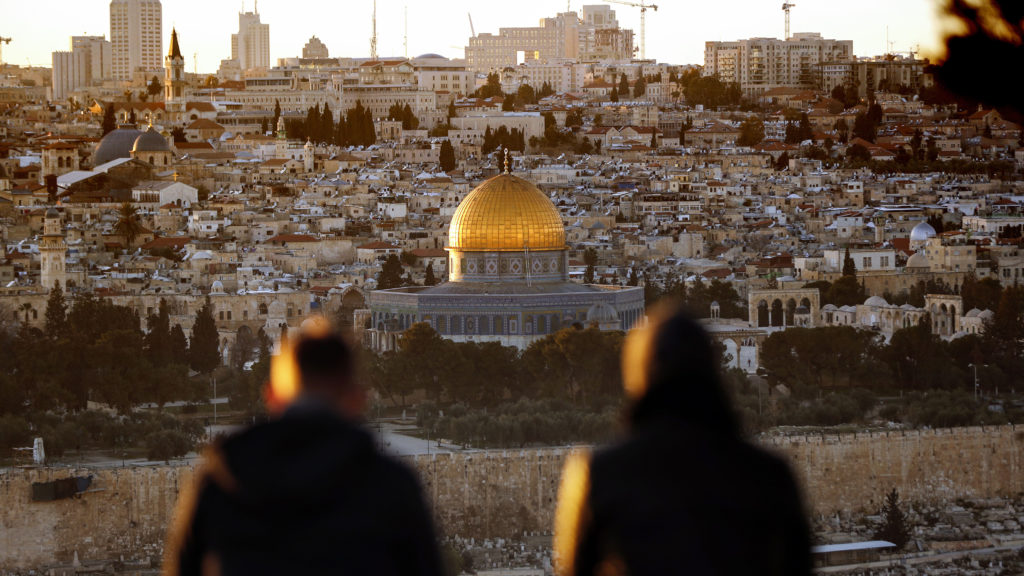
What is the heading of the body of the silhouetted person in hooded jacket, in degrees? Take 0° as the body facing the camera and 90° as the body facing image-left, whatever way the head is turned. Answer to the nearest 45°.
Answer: approximately 180°

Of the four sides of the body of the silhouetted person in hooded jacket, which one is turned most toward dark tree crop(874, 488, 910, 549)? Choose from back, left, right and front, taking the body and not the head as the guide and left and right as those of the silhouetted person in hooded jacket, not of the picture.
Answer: front

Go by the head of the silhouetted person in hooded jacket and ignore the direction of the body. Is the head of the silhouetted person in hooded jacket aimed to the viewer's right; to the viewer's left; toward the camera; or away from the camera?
away from the camera

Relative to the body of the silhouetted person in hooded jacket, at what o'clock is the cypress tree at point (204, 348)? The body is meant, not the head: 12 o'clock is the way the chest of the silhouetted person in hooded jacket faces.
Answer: The cypress tree is roughly at 12 o'clock from the silhouetted person in hooded jacket.

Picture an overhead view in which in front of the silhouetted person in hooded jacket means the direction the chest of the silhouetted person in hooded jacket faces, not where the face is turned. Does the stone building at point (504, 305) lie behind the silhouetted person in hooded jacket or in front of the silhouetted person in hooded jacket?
in front

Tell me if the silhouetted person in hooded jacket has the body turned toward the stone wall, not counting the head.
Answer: yes

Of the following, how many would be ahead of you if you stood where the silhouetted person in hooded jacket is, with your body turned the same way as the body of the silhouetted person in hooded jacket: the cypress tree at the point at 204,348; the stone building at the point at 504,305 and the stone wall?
3
